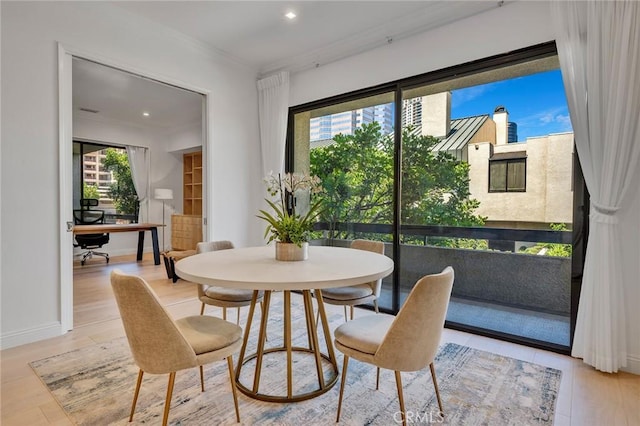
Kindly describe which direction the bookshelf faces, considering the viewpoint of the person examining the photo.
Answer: facing the viewer and to the left of the viewer

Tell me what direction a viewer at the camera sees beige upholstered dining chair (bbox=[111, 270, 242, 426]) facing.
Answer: facing away from the viewer and to the right of the viewer

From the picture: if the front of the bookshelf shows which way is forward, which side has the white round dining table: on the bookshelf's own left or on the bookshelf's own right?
on the bookshelf's own left

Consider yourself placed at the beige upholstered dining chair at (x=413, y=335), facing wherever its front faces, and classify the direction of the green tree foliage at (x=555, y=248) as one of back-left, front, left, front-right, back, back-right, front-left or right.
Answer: right

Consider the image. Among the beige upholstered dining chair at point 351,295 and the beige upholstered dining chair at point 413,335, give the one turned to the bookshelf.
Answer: the beige upholstered dining chair at point 413,335

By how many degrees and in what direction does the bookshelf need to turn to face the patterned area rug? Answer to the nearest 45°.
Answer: approximately 45° to its left

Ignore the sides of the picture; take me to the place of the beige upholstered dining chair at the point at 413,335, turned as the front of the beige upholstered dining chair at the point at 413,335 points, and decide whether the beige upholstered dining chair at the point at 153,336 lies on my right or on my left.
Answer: on my left

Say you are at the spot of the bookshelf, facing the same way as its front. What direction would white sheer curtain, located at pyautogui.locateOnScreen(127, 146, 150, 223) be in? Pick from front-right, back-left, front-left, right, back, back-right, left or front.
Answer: front-right

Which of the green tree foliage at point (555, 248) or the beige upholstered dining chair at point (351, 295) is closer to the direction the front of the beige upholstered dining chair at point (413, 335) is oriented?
the beige upholstered dining chair

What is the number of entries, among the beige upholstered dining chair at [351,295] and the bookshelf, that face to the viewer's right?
0

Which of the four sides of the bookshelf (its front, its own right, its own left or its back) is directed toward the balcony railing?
left

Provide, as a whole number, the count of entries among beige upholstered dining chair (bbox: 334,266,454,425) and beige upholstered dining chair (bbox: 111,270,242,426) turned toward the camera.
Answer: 0

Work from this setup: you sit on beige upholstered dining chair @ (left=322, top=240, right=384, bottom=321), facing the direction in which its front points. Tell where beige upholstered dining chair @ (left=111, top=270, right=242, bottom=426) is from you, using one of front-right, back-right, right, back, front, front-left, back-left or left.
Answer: front

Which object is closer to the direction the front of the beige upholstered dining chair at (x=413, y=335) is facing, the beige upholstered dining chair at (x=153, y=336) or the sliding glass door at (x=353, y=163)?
the sliding glass door

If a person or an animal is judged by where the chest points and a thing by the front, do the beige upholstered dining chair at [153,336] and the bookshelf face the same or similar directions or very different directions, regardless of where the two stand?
very different directions

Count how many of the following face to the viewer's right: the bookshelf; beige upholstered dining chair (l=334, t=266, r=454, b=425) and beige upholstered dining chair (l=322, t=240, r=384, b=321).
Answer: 0

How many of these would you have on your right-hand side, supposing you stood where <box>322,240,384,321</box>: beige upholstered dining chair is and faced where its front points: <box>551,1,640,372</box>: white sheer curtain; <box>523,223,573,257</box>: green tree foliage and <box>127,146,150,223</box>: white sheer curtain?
1

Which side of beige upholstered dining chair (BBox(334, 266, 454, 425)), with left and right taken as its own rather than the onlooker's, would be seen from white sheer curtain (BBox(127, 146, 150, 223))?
front
